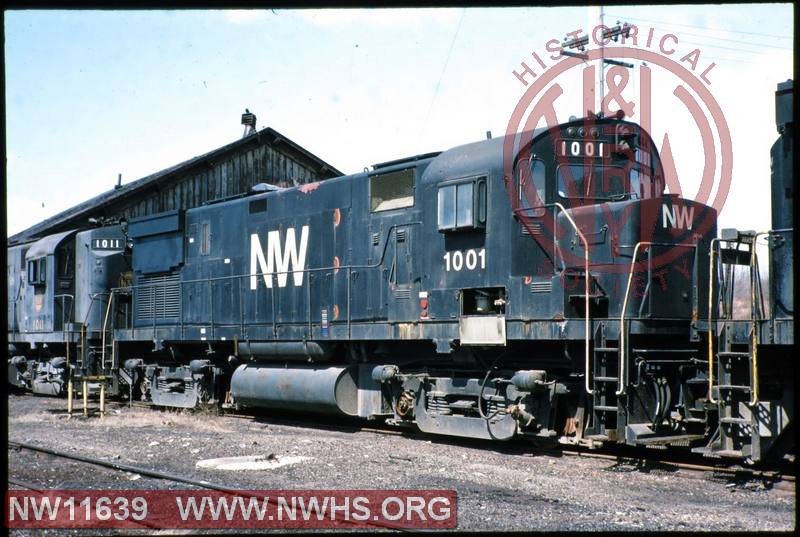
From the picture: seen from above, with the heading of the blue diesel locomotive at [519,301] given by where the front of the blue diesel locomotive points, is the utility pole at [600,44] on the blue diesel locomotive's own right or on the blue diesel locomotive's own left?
on the blue diesel locomotive's own left
